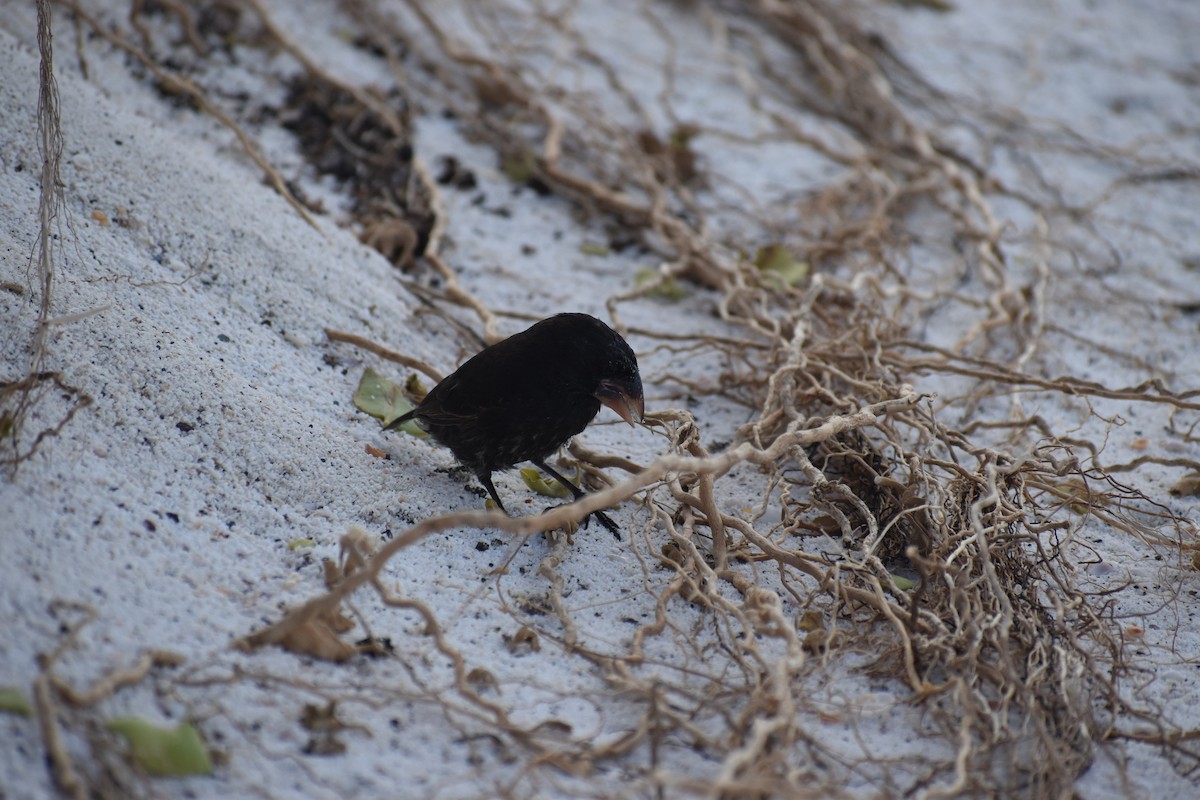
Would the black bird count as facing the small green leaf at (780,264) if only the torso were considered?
no

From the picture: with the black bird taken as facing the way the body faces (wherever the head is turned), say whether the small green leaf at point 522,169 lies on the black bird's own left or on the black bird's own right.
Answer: on the black bird's own left

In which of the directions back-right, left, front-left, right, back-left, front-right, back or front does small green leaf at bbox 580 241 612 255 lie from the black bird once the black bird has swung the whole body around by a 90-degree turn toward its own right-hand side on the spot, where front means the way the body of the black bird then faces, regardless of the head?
back

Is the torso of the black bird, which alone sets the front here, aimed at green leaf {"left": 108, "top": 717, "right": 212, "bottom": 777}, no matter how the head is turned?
no

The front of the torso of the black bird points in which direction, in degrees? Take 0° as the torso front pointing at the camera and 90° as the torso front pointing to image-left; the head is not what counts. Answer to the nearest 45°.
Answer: approximately 270°
